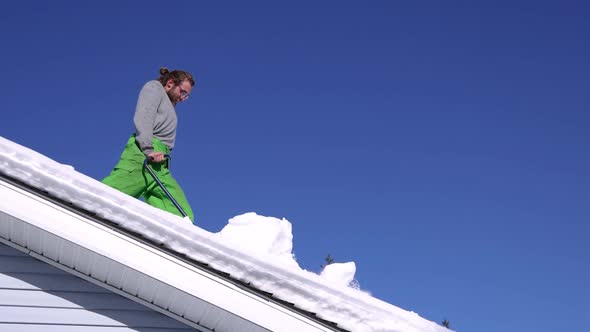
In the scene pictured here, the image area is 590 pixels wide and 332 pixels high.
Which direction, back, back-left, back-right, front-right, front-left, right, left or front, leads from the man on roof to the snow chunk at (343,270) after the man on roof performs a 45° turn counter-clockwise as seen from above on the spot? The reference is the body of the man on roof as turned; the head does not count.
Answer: right

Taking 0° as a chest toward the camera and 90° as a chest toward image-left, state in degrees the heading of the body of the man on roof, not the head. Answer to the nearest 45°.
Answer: approximately 270°

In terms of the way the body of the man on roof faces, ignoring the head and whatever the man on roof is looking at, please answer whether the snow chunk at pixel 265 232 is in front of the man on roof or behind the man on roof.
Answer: in front
